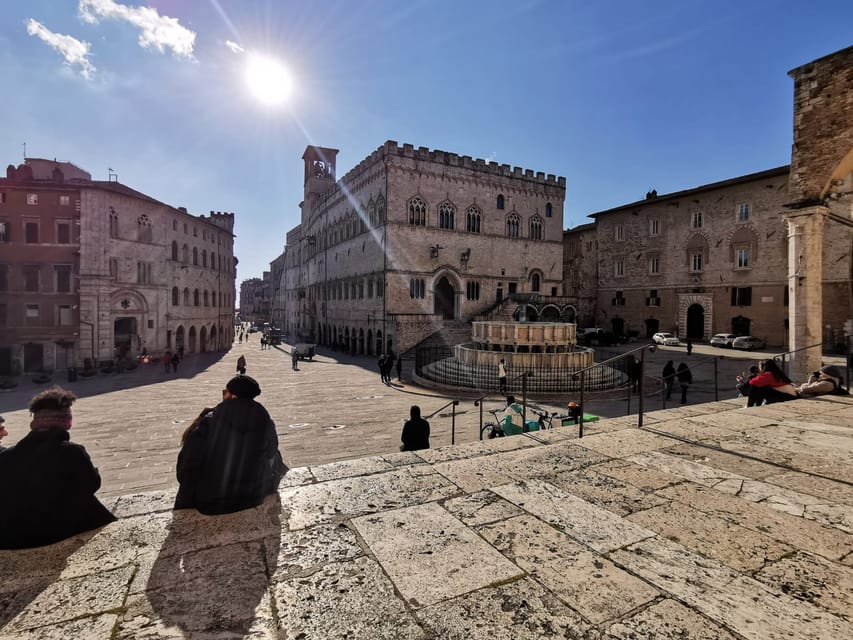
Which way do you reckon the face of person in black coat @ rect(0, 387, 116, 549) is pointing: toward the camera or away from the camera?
away from the camera

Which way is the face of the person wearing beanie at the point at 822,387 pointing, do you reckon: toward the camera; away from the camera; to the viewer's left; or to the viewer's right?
to the viewer's left

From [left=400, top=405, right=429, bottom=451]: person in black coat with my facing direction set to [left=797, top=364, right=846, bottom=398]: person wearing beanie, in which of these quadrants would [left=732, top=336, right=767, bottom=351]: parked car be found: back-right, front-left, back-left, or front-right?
front-left

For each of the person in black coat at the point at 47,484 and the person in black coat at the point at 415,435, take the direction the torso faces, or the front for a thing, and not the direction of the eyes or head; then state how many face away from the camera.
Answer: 2

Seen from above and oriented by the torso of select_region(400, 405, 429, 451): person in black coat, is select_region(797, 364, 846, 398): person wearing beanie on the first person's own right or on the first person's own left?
on the first person's own right

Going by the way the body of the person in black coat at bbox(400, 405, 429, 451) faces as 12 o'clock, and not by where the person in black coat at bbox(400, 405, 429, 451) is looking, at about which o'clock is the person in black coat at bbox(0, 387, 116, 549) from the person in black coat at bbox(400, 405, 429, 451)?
the person in black coat at bbox(0, 387, 116, 549) is roughly at 7 o'clock from the person in black coat at bbox(400, 405, 429, 451).

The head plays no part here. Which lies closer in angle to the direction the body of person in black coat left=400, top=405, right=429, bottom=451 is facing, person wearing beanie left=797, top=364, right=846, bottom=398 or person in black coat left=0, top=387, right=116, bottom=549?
the person wearing beanie

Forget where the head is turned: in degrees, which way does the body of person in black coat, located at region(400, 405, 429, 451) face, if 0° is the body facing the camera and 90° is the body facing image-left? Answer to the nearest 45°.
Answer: approximately 180°

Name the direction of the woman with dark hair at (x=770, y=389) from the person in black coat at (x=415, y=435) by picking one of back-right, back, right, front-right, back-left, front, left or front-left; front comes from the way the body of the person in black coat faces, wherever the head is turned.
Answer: right

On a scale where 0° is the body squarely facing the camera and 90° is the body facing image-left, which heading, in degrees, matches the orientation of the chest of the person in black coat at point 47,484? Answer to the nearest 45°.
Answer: approximately 180°

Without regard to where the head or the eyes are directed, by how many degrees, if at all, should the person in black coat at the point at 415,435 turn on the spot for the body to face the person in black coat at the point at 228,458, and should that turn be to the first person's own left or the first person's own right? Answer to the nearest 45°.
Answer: approximately 135° to the first person's own left

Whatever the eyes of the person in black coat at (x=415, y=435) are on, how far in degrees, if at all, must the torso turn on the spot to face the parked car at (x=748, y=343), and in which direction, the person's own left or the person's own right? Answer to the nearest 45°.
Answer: approximately 45° to the person's own right

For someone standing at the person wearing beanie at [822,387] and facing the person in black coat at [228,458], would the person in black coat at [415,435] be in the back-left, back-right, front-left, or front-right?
front-right

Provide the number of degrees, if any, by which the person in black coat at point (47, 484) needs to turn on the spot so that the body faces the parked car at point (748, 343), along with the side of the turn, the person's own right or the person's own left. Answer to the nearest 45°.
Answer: approximately 90° to the person's own right

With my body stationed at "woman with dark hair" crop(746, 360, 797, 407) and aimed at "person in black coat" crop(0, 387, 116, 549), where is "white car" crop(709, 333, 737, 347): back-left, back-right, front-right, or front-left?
back-right

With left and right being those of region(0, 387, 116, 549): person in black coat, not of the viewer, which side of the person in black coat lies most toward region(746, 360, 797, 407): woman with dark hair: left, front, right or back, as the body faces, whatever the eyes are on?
right
